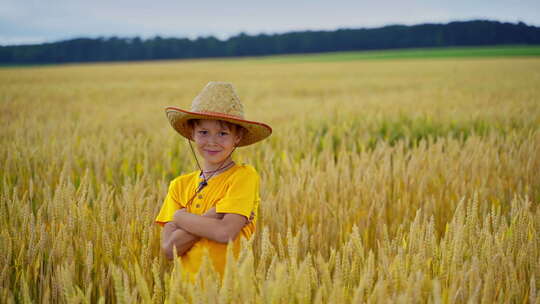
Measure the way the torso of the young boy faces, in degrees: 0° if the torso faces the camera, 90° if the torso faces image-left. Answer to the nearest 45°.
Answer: approximately 45°
